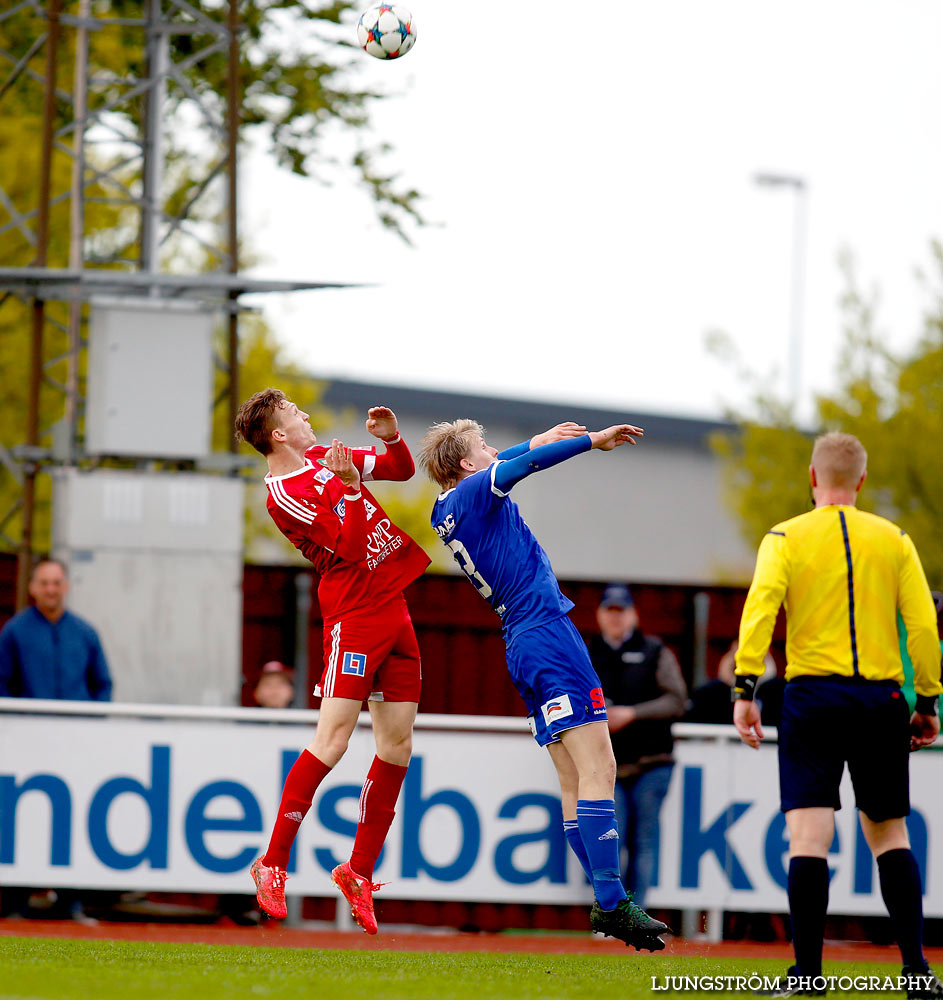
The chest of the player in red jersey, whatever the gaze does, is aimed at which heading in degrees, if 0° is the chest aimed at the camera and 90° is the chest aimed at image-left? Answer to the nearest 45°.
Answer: approximately 315°

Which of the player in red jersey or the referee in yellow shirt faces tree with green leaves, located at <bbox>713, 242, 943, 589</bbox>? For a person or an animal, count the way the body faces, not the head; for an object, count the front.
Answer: the referee in yellow shirt

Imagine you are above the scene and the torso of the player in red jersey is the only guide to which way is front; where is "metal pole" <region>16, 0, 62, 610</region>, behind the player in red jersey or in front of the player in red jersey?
behind

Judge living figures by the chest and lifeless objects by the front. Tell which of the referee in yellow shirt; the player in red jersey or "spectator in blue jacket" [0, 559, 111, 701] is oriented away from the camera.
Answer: the referee in yellow shirt

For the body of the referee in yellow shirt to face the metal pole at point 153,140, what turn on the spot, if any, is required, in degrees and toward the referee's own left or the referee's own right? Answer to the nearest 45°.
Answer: approximately 45° to the referee's own left

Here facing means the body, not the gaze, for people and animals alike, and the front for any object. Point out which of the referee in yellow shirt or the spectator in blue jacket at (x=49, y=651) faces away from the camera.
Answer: the referee in yellow shirt

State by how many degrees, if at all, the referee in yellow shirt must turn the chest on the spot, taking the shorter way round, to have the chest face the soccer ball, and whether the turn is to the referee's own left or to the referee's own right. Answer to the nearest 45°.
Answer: approximately 45° to the referee's own left

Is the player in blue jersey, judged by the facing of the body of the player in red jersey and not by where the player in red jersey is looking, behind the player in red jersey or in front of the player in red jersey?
in front

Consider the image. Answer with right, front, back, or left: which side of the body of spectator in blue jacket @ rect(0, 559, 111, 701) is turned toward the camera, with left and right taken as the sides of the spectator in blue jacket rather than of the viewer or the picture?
front

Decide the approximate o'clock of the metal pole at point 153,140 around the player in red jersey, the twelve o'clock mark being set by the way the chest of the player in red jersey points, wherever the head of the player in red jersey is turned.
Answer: The metal pole is roughly at 7 o'clock from the player in red jersey.

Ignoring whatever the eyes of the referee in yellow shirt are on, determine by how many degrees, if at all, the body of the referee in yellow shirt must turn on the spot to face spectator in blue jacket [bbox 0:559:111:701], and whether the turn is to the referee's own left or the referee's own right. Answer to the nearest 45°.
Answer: approximately 45° to the referee's own left

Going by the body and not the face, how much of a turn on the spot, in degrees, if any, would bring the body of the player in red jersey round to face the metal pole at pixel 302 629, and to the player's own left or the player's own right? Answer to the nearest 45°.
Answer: approximately 135° to the player's own left

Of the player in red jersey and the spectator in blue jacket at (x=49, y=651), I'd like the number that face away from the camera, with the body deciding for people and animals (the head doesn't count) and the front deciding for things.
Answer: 0

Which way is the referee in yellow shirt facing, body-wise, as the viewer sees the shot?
away from the camera

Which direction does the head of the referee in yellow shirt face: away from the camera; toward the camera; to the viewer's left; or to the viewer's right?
away from the camera
